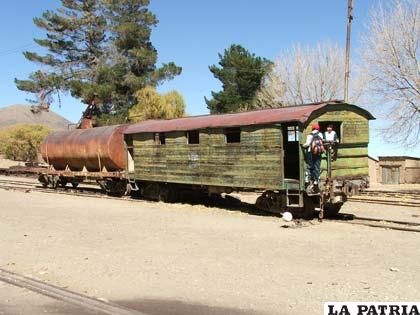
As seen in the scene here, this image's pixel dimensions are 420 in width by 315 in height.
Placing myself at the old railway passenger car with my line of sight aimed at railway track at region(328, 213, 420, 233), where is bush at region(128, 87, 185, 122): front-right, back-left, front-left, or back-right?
back-left

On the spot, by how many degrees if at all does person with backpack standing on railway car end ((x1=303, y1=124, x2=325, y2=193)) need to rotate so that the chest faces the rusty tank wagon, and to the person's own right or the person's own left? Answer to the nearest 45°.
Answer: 0° — they already face it

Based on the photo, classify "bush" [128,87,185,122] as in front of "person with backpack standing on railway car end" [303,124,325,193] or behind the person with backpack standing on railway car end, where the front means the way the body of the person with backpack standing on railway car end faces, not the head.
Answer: in front

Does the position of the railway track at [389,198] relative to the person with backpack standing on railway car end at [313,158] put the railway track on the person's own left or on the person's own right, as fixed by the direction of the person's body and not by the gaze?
on the person's own right

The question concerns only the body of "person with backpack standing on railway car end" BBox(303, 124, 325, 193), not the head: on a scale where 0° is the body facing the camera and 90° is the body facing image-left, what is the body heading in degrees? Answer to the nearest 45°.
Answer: approximately 135°
